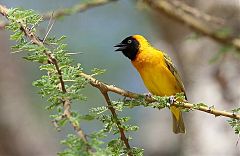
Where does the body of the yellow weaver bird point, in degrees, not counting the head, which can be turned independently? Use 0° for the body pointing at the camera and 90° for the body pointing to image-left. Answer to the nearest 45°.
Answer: approximately 45°

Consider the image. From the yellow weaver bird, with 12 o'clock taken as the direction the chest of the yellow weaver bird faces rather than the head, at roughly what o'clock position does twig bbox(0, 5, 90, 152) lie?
The twig is roughly at 1 o'clock from the yellow weaver bird.

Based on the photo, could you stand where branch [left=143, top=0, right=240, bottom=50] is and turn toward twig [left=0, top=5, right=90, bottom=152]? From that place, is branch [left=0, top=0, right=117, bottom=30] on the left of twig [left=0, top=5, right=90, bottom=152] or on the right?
right

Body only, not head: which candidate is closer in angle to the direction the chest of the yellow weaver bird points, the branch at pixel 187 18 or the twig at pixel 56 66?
the twig
